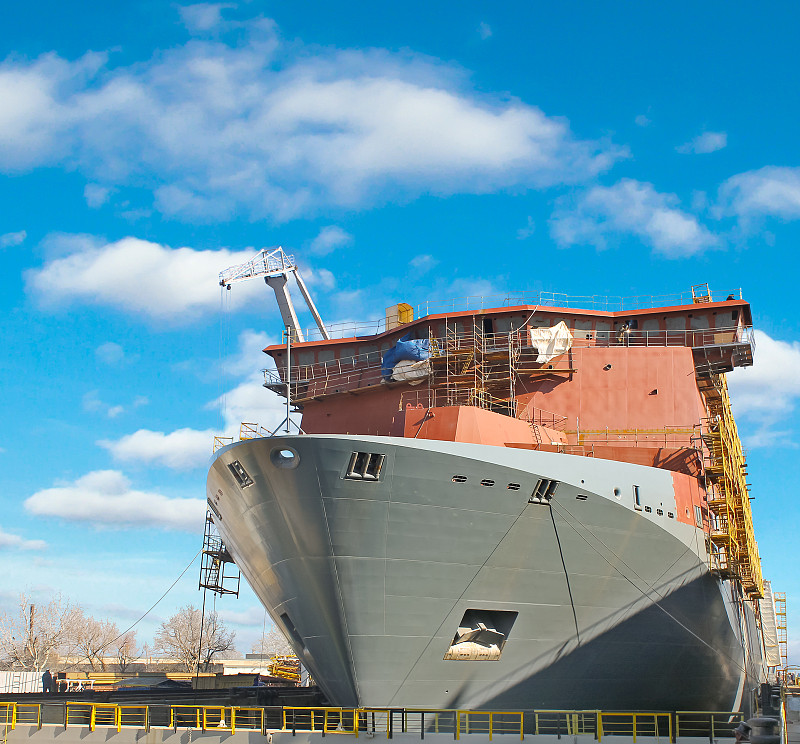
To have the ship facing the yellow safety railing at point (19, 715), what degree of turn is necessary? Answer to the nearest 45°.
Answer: approximately 45° to its right

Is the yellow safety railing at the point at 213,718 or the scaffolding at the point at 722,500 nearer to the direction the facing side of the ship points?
the yellow safety railing

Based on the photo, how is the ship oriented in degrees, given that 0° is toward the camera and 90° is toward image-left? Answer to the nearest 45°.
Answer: approximately 45°
